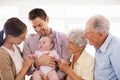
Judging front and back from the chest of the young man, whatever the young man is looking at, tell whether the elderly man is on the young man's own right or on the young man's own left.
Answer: on the young man's own left

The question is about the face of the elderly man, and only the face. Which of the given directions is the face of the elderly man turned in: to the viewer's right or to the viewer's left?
to the viewer's left

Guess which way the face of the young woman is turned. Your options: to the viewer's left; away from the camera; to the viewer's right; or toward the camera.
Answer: to the viewer's right

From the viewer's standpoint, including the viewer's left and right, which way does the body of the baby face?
facing the viewer

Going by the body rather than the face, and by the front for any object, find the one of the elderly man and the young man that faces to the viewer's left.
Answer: the elderly man

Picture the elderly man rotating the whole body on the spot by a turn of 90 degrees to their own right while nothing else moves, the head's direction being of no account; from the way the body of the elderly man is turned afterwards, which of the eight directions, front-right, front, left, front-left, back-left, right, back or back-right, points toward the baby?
left

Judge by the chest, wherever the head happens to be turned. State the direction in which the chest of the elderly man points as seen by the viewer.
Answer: to the viewer's left

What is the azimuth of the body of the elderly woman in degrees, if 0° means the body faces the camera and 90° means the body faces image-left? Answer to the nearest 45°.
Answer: approximately 90°

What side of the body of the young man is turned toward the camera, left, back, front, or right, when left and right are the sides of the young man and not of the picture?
front

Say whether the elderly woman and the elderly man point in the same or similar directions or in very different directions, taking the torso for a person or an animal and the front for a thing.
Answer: same or similar directions
